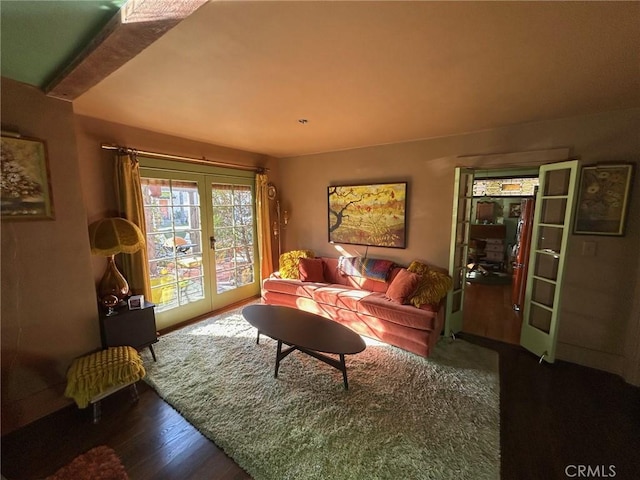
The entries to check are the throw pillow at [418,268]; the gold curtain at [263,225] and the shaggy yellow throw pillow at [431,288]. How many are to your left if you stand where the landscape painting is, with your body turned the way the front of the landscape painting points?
2

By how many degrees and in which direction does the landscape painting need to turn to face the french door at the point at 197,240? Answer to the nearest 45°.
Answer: approximately 45° to its right

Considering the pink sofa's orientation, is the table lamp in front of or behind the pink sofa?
in front

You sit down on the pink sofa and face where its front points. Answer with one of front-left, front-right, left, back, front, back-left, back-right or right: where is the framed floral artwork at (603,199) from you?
back-left

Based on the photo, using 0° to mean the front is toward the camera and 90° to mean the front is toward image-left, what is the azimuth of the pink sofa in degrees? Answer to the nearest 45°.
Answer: approximately 45°

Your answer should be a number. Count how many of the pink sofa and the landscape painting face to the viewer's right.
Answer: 0

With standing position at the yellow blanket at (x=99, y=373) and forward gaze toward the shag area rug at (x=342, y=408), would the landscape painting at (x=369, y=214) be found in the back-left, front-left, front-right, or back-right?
front-left

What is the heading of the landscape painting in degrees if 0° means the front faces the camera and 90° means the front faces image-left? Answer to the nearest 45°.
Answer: approximately 45°

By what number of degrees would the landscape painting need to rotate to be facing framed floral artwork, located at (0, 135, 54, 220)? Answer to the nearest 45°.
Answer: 0° — it already faces it

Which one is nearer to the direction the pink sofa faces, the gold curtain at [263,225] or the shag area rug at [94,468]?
the shag area rug

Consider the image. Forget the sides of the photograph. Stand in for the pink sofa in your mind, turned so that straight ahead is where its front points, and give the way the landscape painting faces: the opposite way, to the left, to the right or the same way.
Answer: the same way

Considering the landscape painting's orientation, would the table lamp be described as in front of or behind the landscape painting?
in front

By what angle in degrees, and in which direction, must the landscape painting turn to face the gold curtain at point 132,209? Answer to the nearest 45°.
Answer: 0° — it already faces it

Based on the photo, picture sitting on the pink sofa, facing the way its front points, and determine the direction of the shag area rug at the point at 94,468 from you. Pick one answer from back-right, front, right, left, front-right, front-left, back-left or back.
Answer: front

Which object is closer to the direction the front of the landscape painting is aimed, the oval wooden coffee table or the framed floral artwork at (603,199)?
the oval wooden coffee table

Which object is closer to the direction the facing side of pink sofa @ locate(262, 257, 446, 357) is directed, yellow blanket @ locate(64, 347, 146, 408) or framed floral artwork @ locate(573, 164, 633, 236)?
the yellow blanket

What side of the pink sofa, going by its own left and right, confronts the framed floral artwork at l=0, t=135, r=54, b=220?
front

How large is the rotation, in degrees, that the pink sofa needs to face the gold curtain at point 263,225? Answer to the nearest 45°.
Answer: approximately 90° to its right
